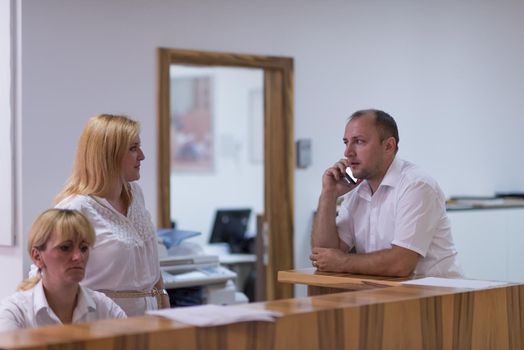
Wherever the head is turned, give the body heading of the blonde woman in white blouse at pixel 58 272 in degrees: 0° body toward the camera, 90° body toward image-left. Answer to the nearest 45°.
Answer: approximately 315°

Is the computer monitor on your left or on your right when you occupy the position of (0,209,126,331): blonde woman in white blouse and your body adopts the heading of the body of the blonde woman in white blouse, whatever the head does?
on your left

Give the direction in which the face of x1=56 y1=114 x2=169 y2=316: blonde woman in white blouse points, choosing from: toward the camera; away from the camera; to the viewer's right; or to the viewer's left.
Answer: to the viewer's right

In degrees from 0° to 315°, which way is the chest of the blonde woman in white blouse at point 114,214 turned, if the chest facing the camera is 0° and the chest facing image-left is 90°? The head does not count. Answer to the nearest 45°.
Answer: approximately 315°

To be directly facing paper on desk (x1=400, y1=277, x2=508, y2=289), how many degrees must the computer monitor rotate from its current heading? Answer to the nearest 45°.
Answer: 0° — it already faces it

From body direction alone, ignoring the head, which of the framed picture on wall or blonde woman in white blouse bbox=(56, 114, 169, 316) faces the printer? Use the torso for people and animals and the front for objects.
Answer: the framed picture on wall

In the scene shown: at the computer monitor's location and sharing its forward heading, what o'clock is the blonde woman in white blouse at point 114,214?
The blonde woman in white blouse is roughly at 12 o'clock from the computer monitor.

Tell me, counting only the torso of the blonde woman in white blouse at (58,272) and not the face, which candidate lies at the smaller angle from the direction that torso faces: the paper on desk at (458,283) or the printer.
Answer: the paper on desk

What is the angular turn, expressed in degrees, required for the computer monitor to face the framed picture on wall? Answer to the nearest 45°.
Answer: approximately 180°

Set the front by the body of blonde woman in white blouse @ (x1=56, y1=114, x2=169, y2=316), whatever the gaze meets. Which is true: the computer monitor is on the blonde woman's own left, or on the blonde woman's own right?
on the blonde woman's own left
